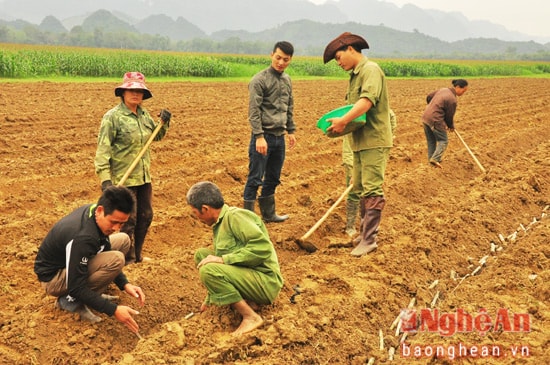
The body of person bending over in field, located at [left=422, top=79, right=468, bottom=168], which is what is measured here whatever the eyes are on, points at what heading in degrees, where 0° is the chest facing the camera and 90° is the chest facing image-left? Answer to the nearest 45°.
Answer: approximately 270°

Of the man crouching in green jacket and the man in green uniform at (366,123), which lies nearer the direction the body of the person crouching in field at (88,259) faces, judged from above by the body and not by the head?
the man crouching in green jacket

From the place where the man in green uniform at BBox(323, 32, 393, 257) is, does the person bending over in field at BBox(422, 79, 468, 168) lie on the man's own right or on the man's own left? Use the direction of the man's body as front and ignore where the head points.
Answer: on the man's own right

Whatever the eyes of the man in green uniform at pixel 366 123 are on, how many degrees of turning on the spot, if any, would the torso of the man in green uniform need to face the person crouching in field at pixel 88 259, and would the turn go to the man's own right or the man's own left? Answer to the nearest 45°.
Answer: approximately 45° to the man's own left

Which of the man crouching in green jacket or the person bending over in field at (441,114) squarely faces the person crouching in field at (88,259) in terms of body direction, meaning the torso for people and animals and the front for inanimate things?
the man crouching in green jacket

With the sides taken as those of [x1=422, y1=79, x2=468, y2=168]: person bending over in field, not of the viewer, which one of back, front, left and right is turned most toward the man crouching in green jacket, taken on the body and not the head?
right

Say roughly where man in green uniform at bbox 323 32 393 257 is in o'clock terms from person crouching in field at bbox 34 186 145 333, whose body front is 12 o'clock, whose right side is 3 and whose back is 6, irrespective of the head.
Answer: The man in green uniform is roughly at 10 o'clock from the person crouching in field.

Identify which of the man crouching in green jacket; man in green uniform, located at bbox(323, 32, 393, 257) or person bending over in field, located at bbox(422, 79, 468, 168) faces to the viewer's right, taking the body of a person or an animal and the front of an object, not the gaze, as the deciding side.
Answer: the person bending over in field

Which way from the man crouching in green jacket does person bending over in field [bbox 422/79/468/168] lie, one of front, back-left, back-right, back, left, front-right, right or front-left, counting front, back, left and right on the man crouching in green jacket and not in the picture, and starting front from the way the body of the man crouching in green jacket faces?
back-right

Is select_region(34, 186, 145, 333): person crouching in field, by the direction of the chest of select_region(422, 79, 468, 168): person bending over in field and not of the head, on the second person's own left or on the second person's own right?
on the second person's own right

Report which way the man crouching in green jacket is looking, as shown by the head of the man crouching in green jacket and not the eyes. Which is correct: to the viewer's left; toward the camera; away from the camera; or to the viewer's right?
to the viewer's left

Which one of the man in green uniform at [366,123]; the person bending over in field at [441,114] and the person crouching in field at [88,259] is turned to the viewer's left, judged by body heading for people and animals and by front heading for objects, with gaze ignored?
the man in green uniform

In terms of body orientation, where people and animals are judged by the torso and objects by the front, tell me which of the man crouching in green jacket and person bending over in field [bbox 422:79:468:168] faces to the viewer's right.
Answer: the person bending over in field

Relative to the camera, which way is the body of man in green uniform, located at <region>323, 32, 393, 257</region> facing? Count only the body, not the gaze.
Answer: to the viewer's left

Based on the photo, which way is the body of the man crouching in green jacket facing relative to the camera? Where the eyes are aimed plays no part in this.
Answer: to the viewer's left
